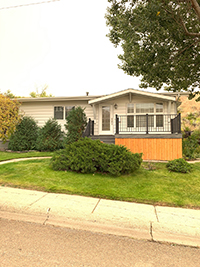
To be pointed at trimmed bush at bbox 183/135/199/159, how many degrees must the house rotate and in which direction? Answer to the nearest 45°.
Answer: approximately 45° to its left

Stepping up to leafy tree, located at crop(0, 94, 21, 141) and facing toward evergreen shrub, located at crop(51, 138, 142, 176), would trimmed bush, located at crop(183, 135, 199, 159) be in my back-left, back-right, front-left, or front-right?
front-left

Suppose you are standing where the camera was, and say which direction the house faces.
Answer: facing the viewer

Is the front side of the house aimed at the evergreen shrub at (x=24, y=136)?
no

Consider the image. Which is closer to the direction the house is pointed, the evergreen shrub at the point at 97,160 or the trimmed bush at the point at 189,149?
the evergreen shrub

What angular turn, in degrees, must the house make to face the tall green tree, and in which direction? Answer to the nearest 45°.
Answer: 0° — it already faces it

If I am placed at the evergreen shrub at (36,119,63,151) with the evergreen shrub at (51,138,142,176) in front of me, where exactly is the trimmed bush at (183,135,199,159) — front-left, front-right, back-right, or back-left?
front-left

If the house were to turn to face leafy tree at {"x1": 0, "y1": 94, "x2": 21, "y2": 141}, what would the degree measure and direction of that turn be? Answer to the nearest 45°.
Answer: approximately 90° to its right
